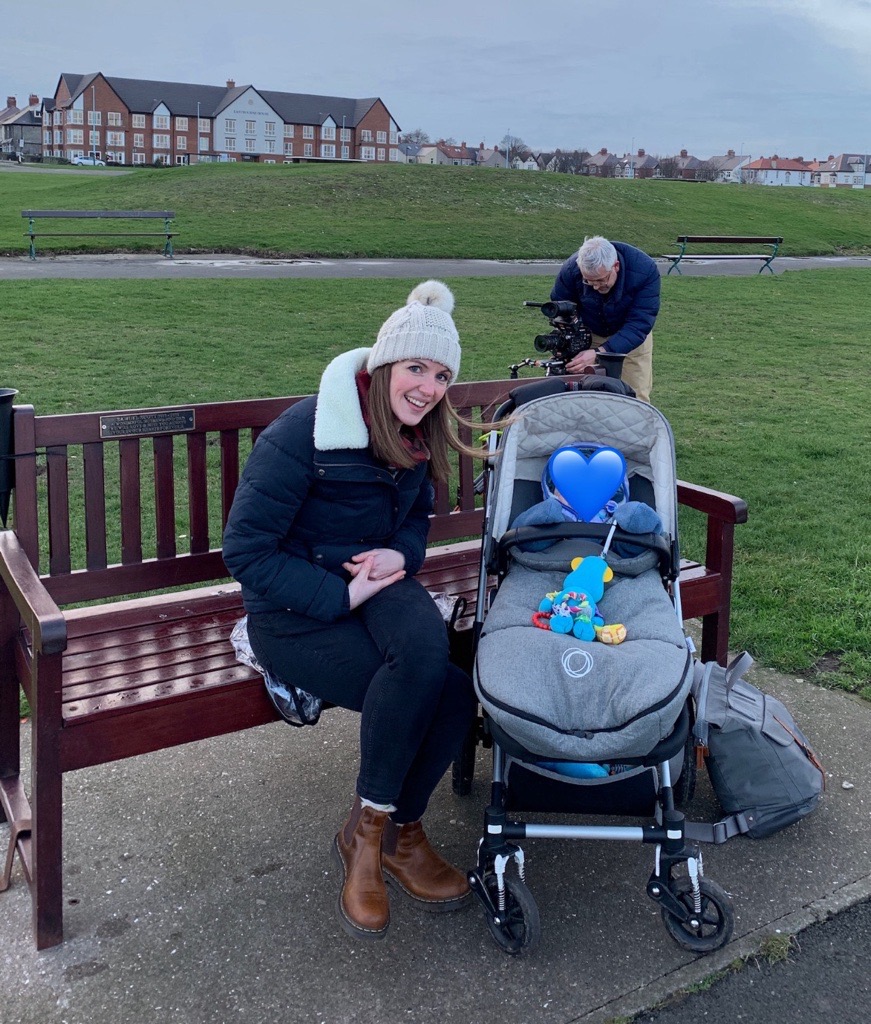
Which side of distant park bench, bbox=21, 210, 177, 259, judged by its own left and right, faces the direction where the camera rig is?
front

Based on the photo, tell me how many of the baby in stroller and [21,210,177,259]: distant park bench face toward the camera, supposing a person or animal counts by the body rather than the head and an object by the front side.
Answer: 2

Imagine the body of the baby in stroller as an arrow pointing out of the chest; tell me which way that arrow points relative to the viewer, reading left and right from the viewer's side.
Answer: facing the viewer

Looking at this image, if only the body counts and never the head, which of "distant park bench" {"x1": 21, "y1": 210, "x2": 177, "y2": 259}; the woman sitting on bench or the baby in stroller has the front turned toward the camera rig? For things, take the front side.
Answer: the distant park bench

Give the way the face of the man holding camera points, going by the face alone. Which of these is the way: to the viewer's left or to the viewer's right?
to the viewer's left

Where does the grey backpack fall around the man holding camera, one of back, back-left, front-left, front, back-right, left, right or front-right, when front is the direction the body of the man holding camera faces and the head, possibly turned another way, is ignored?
front-left

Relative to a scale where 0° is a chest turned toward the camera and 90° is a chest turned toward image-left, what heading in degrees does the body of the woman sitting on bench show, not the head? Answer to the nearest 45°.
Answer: approximately 315°

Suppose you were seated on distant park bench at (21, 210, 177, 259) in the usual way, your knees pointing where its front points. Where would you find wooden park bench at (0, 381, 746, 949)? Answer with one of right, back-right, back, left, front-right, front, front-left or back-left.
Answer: front

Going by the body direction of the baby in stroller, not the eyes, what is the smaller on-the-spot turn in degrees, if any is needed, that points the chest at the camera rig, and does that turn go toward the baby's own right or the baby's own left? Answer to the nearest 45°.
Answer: approximately 180°

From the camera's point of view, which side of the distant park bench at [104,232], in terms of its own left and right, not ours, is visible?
front
